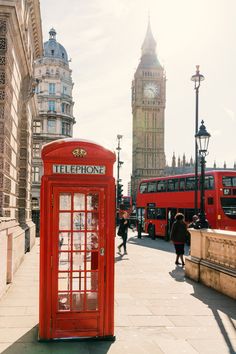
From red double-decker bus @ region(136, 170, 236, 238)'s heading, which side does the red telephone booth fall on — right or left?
on its left

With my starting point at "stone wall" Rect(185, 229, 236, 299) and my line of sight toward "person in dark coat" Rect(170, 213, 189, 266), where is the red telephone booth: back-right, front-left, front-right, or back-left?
back-left

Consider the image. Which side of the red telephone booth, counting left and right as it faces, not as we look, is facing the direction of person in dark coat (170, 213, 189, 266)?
back

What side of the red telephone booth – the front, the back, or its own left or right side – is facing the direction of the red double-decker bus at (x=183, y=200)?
back

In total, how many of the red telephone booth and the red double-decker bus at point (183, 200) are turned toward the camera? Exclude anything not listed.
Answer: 1

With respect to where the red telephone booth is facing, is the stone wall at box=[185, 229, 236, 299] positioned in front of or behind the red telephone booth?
behind

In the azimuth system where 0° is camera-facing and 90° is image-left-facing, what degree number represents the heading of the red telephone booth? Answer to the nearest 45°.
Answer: approximately 0°
